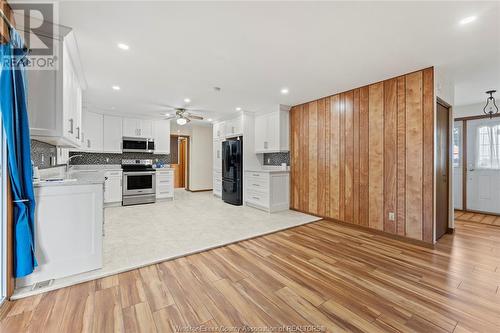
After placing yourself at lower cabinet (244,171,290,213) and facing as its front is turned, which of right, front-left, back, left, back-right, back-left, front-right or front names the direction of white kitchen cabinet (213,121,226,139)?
right

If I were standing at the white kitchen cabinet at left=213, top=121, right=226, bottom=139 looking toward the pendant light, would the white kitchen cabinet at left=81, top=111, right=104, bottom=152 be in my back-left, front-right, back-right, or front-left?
back-right

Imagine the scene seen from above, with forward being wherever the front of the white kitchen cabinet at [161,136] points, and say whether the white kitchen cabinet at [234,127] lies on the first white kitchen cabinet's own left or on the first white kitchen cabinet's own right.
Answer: on the first white kitchen cabinet's own left

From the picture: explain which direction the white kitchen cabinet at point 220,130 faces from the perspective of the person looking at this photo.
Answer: facing the viewer and to the left of the viewer

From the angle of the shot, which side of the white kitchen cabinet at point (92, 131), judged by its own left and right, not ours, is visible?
front

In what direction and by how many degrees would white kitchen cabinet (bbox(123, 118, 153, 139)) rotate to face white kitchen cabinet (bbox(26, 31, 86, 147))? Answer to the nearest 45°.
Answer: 0° — it already faces it

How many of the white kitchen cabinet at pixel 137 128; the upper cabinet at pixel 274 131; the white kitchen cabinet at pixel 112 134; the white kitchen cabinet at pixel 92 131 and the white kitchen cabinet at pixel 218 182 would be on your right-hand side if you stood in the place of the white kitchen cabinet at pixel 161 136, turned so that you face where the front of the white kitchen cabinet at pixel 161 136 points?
3

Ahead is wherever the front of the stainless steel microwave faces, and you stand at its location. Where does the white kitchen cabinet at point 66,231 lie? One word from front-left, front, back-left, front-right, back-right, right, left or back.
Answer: front

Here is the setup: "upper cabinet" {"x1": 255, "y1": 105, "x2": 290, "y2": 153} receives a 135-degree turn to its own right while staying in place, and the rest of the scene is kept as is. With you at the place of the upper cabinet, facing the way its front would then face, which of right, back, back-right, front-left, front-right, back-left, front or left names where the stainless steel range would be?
left

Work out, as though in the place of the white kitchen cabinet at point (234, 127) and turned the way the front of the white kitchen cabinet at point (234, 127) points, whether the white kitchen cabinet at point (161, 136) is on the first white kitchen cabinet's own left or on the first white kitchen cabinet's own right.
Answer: on the first white kitchen cabinet's own right

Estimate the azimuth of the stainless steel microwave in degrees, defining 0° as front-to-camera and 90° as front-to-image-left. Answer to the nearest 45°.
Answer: approximately 0°

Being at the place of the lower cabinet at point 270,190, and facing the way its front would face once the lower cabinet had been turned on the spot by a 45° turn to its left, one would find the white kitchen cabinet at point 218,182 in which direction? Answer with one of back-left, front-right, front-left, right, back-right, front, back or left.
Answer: back-right

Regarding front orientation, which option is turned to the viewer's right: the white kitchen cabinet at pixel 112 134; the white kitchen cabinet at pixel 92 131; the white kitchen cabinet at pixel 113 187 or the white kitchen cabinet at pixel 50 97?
the white kitchen cabinet at pixel 50 97

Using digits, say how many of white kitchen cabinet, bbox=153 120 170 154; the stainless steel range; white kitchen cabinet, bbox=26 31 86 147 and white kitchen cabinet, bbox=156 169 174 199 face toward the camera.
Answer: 3

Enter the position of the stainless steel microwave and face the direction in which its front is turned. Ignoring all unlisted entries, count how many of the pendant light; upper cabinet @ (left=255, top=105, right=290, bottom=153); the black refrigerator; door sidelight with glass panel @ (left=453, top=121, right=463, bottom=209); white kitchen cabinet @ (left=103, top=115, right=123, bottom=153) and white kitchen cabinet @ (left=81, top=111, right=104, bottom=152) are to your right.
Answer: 2
